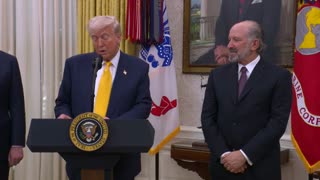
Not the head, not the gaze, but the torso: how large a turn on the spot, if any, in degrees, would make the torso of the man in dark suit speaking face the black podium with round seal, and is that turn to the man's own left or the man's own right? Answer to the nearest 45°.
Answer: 0° — they already face it

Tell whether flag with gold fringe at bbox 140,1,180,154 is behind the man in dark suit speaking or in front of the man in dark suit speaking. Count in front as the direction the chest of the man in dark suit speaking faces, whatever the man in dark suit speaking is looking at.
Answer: behind

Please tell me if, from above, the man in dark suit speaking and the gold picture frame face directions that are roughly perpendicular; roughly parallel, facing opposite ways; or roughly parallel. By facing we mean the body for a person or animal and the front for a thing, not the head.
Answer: roughly parallel

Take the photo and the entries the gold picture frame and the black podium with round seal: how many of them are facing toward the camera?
2

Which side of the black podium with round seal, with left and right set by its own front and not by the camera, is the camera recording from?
front

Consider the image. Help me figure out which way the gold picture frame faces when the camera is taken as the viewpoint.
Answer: facing the viewer

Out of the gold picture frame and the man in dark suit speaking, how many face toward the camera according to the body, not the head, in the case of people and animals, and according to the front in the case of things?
2

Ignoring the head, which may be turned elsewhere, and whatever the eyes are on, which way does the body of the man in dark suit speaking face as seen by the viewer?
toward the camera

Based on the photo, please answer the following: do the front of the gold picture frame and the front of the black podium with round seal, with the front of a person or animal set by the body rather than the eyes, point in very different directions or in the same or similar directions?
same or similar directions
